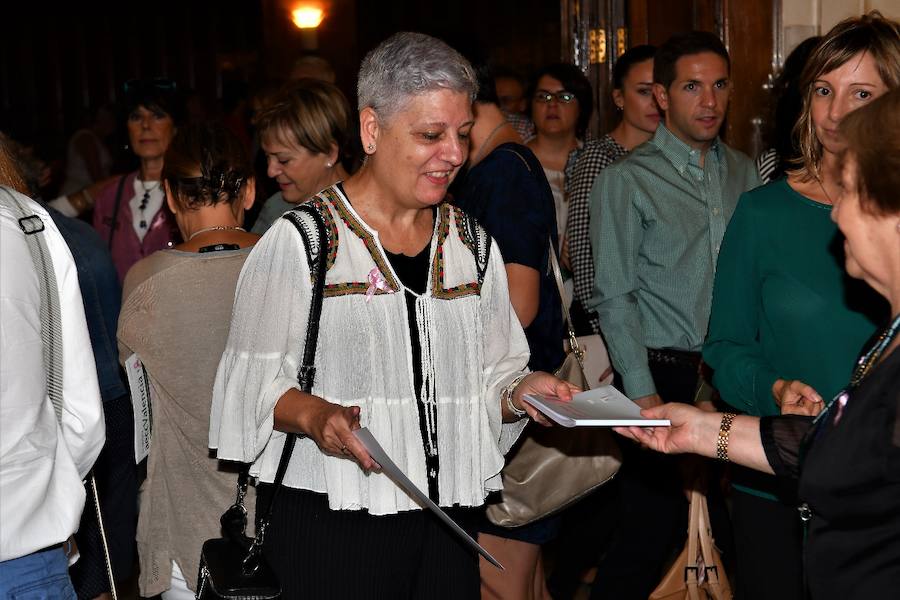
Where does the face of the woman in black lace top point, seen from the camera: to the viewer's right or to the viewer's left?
to the viewer's left

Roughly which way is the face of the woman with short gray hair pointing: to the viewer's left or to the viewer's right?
to the viewer's right

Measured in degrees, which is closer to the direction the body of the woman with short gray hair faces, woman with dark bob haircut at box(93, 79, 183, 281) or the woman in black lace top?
the woman in black lace top

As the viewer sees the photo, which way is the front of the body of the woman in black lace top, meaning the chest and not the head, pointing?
to the viewer's left

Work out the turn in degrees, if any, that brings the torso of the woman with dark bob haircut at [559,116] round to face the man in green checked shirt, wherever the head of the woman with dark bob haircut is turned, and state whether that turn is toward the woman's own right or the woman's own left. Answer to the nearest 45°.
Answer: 0° — they already face them

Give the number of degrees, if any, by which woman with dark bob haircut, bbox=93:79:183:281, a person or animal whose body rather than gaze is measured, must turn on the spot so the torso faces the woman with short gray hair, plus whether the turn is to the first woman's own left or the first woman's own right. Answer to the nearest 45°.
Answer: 0° — they already face them

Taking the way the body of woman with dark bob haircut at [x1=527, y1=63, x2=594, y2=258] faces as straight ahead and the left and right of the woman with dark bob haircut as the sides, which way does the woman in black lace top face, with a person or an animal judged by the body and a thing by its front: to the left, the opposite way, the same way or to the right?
to the right

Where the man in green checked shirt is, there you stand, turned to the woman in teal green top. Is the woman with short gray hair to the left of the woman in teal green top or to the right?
right
